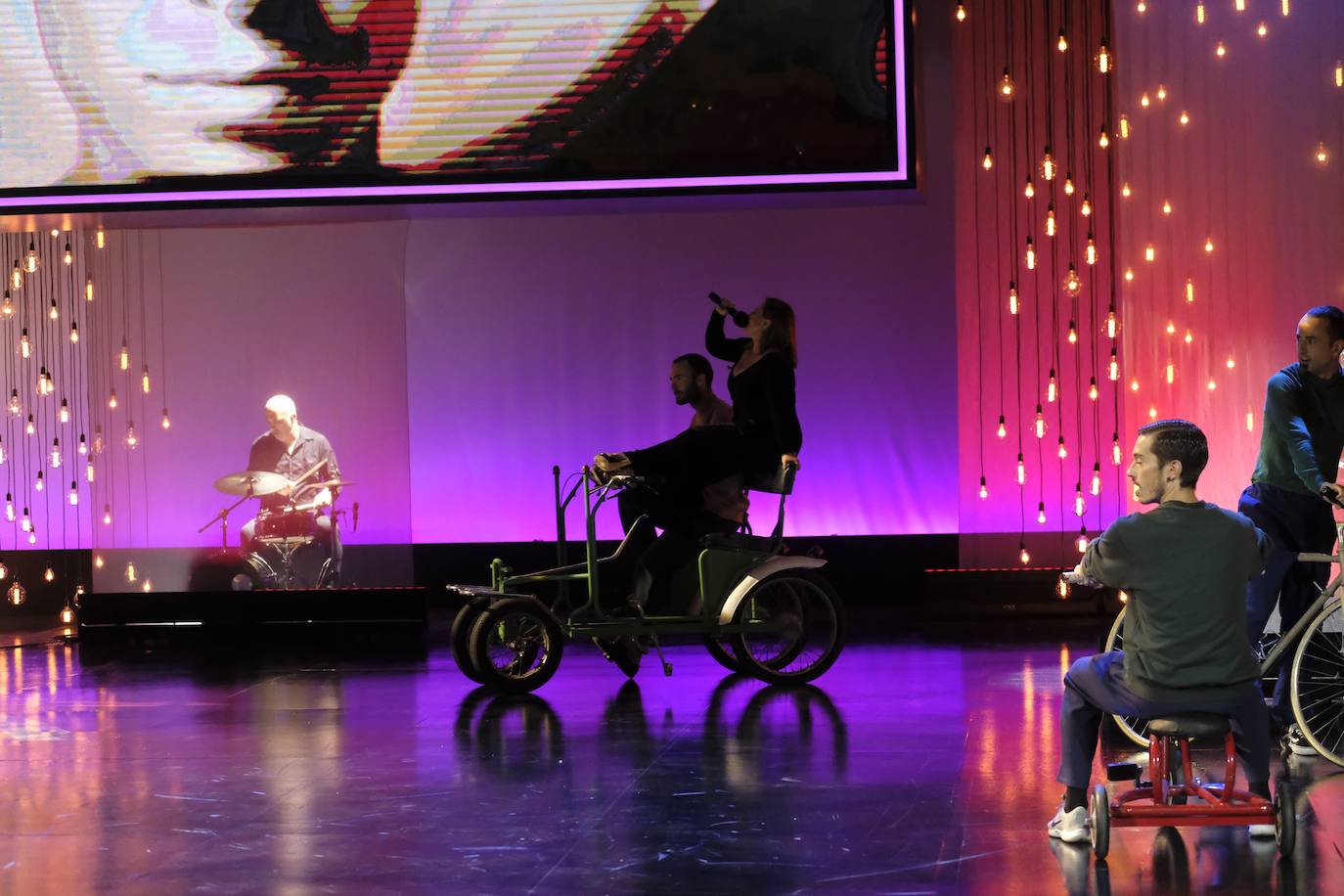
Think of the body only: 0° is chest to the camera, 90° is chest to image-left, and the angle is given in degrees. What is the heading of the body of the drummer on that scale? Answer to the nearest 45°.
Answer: approximately 0°

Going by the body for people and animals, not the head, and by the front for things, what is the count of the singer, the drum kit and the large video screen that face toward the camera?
2

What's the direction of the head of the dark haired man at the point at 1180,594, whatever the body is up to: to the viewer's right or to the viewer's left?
to the viewer's left

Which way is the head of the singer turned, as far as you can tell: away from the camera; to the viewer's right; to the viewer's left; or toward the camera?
to the viewer's left

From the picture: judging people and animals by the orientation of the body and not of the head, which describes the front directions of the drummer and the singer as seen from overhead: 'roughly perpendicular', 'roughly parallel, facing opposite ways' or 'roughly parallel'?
roughly perpendicular

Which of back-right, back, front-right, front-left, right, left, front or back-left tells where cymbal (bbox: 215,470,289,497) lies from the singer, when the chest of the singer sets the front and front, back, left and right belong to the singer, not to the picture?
front-right

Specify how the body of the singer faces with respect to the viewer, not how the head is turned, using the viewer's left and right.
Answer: facing to the left of the viewer
